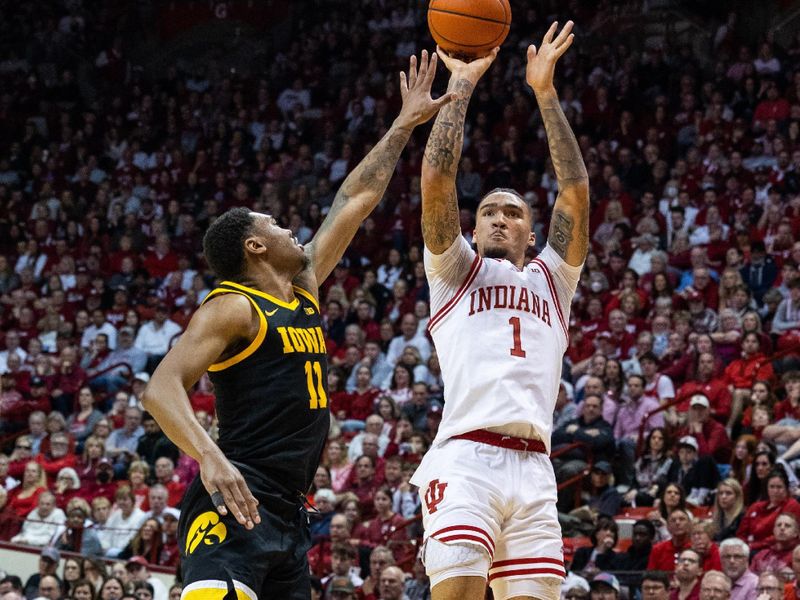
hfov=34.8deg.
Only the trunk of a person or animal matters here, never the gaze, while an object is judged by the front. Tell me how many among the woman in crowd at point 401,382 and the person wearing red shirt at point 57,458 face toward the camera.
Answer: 2

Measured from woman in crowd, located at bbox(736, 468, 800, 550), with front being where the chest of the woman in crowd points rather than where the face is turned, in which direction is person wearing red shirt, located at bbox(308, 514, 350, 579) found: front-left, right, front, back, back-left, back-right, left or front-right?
front-right

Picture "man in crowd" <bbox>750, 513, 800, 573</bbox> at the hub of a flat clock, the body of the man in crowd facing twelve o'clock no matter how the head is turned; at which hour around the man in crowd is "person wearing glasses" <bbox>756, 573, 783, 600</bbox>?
The person wearing glasses is roughly at 11 o'clock from the man in crowd.

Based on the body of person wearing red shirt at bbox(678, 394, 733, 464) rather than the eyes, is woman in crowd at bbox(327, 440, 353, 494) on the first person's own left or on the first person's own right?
on the first person's own right

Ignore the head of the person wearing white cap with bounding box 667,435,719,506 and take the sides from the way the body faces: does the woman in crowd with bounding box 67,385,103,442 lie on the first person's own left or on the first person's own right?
on the first person's own right

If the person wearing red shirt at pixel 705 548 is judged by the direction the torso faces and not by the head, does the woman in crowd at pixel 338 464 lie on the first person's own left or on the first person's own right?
on the first person's own right

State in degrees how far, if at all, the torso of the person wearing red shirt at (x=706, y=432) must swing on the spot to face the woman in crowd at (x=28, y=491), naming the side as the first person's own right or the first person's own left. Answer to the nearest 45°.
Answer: approximately 45° to the first person's own right

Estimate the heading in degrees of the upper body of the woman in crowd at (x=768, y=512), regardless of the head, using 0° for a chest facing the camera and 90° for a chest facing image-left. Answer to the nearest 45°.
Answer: approximately 45°
